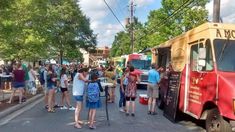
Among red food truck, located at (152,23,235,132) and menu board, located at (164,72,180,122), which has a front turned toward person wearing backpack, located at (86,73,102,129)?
the menu board

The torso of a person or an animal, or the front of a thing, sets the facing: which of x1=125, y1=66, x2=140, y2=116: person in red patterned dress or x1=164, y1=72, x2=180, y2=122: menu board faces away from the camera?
the person in red patterned dress

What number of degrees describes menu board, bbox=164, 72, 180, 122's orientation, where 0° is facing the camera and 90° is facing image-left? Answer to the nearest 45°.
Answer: approximately 45°

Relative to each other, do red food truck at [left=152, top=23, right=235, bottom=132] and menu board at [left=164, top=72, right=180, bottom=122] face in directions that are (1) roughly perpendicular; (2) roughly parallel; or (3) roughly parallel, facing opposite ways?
roughly perpendicular

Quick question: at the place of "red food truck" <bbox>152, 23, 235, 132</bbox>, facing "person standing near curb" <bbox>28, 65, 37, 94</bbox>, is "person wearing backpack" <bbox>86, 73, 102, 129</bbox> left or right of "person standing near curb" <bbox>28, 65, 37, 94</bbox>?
left

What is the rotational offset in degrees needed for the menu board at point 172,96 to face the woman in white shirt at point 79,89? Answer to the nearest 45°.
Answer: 0° — it already faces them

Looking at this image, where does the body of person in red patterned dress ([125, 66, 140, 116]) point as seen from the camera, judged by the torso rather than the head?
away from the camera

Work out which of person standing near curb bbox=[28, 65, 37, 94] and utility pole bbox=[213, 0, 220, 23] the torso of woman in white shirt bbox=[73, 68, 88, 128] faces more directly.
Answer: the utility pole
